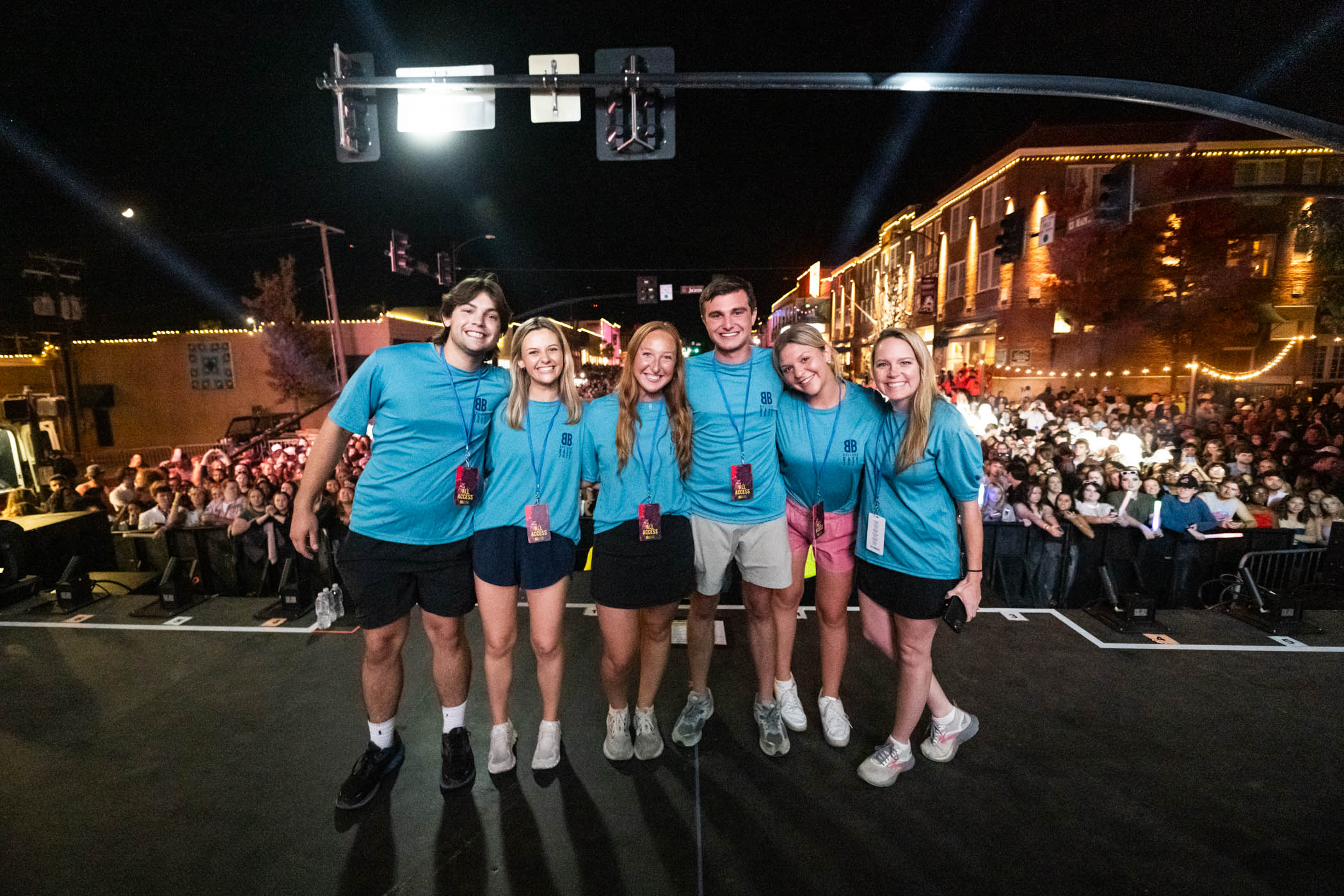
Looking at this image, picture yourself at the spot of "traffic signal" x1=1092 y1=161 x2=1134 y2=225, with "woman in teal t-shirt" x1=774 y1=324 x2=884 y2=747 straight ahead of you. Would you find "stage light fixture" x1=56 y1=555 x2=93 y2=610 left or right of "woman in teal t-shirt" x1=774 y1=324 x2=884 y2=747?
right

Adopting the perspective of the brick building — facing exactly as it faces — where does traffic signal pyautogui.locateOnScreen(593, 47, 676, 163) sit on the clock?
The traffic signal is roughly at 11 o'clock from the brick building.

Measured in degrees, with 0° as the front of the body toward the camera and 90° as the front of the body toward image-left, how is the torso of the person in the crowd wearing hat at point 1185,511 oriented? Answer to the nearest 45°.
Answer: approximately 0°

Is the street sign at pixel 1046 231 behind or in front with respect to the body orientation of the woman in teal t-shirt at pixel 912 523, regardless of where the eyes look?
behind

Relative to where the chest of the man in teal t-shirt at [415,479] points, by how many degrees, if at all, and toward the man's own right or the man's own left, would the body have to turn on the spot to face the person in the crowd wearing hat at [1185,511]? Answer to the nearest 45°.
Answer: approximately 90° to the man's own left

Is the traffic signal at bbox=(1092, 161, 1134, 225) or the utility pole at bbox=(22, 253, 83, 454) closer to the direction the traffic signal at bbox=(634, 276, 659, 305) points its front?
the traffic signal

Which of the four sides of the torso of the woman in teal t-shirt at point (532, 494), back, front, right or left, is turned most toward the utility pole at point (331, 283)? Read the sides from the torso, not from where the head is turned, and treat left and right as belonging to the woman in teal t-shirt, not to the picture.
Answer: back

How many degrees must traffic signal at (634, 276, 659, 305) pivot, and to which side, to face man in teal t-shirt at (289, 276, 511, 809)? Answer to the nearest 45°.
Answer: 0° — it already faces them

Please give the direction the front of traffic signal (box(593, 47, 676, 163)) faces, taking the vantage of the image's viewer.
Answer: facing away from the viewer

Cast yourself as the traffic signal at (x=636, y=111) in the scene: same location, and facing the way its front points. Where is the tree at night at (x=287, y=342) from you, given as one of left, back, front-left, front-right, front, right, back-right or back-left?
front-left

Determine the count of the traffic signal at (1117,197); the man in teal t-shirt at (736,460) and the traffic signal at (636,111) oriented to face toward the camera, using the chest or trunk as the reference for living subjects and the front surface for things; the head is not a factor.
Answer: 1
